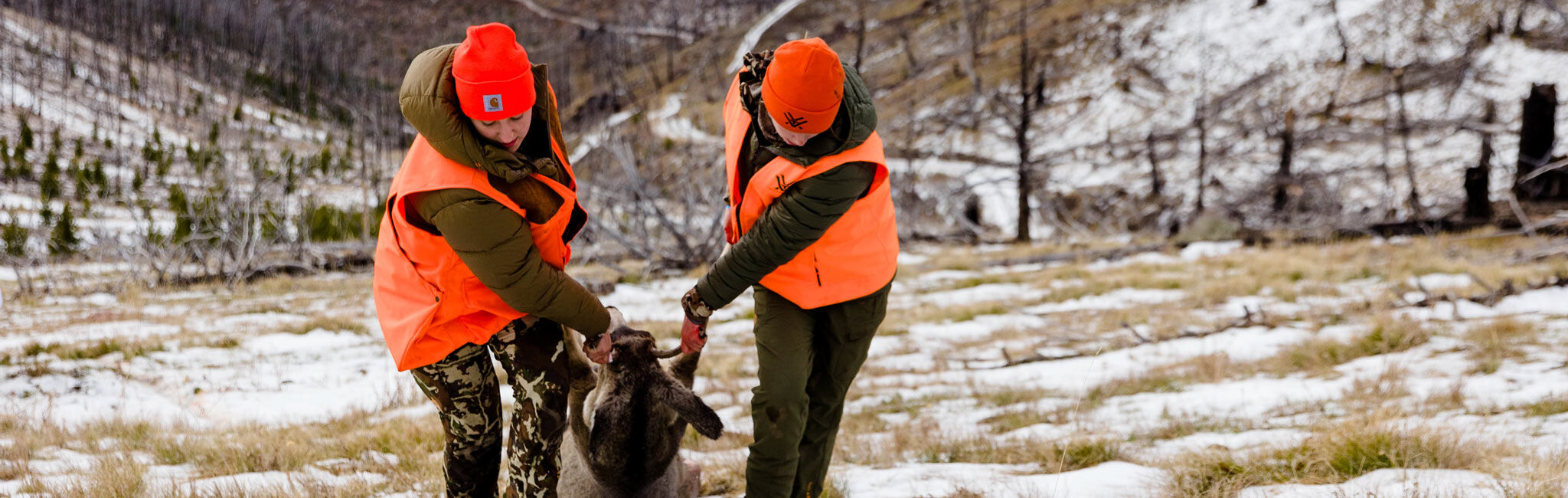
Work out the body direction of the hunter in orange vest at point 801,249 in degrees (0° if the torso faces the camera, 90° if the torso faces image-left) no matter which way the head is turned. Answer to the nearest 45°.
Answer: approximately 45°

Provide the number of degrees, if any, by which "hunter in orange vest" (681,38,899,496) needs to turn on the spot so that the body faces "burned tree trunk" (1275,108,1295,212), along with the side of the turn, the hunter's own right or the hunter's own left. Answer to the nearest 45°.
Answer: approximately 180°

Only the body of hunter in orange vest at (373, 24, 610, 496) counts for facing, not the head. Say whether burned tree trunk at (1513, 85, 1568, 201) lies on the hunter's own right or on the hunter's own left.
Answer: on the hunter's own left

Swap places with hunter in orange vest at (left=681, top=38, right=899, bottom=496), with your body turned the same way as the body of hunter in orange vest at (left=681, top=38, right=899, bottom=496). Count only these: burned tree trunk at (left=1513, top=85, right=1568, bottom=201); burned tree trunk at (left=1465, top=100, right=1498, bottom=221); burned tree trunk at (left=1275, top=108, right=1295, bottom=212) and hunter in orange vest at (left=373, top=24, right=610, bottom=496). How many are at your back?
3

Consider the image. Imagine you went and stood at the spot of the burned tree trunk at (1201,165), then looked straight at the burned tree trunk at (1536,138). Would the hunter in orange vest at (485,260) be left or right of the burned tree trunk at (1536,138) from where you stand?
right

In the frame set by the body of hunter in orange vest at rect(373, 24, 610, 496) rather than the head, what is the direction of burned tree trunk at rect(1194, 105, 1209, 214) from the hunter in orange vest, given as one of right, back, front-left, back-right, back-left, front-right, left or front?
left

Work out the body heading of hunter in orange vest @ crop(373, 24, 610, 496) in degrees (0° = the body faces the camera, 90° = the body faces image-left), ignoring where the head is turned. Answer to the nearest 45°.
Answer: approximately 315°

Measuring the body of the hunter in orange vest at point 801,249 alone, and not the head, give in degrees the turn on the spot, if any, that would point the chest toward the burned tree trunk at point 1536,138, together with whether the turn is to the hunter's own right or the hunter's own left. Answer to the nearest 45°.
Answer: approximately 180°

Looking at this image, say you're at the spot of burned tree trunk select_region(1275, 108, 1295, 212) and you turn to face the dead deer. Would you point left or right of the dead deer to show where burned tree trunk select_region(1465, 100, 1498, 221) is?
left

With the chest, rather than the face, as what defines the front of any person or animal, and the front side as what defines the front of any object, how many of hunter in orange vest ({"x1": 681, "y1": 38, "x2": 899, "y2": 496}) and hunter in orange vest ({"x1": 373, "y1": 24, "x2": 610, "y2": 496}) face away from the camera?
0
